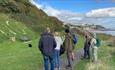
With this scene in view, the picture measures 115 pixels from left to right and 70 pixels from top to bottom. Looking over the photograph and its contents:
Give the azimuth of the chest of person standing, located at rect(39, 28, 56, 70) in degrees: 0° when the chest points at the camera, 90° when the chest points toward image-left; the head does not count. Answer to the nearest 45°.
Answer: approximately 180°

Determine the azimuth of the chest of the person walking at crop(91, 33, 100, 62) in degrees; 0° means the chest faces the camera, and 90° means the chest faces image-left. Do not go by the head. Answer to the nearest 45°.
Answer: approximately 90°

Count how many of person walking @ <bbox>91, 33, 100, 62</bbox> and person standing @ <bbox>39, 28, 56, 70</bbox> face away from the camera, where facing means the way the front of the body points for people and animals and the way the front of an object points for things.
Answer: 1

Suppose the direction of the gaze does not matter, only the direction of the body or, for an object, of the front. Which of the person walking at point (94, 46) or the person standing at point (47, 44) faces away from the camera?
the person standing at point (47, 44)
